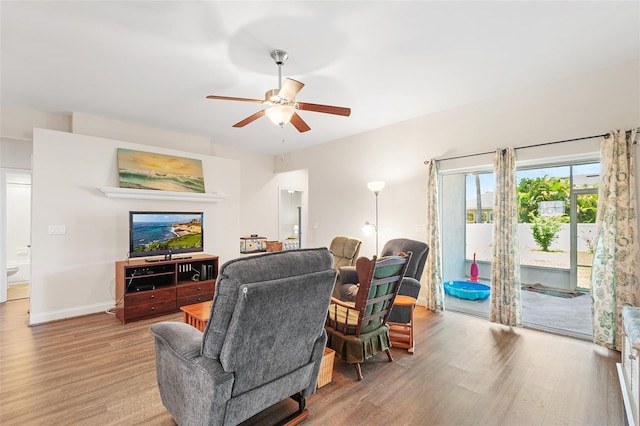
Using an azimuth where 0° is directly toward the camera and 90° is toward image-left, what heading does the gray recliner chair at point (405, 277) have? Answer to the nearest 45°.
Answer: approximately 45°

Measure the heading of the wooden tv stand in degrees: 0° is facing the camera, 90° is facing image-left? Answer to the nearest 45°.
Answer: approximately 315°

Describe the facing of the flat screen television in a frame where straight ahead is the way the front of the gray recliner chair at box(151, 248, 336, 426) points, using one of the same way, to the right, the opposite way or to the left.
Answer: the opposite way

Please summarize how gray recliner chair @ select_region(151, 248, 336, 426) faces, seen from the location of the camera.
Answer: facing away from the viewer and to the left of the viewer

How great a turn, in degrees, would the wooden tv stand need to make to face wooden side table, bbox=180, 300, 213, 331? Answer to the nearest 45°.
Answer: approximately 45° to its right

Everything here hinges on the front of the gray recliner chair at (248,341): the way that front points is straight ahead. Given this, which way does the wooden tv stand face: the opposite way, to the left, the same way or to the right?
the opposite way

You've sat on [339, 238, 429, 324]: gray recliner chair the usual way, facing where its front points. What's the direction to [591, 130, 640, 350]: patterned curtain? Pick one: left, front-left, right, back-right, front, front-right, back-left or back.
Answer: back-left

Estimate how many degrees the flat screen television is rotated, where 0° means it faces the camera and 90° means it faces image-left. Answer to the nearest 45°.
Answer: approximately 315°
